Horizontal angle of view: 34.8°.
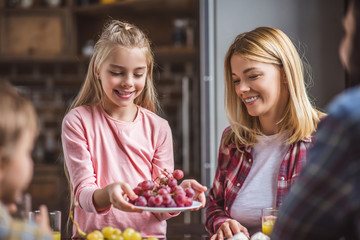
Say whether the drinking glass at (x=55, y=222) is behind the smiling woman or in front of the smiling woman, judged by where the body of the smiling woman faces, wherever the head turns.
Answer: in front

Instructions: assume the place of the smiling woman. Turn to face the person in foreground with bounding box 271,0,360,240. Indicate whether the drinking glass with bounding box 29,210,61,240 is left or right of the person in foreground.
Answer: right

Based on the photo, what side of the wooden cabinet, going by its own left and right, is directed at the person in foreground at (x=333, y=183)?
front

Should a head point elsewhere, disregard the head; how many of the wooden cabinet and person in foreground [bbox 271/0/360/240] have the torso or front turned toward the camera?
1

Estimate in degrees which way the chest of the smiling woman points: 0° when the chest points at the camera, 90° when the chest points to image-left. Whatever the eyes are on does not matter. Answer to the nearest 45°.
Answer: approximately 45°

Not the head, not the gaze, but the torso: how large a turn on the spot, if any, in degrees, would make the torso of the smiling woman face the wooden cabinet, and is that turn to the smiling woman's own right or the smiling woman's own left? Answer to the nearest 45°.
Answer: approximately 90° to the smiling woman's own right

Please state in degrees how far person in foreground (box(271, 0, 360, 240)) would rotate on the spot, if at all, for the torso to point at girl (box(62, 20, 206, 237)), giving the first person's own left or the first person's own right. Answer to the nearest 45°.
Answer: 0° — they already face them

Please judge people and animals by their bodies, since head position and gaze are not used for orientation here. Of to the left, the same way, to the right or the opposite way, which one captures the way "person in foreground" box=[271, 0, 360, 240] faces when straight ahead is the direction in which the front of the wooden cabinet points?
the opposite way

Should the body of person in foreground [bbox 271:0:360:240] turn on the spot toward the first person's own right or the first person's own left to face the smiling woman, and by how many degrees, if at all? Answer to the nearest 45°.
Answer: approximately 45° to the first person's own right

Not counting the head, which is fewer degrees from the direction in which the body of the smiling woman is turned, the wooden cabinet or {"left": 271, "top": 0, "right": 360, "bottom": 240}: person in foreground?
the person in foreground

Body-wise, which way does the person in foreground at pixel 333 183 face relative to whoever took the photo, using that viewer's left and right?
facing away from the viewer and to the left of the viewer
